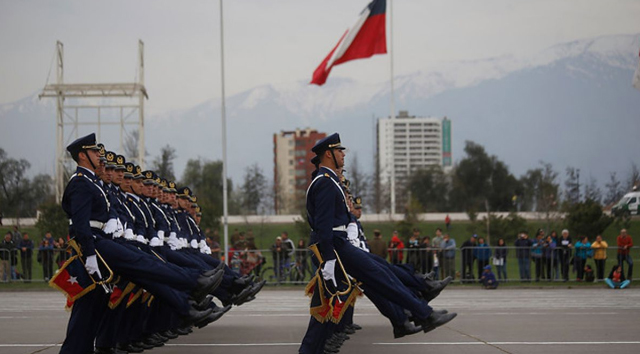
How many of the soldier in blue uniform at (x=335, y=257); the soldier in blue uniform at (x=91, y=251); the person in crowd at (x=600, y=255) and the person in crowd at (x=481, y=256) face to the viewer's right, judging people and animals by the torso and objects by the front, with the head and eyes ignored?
2

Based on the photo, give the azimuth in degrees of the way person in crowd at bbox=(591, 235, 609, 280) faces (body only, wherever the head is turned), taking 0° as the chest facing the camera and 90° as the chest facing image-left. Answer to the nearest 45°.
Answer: approximately 0°

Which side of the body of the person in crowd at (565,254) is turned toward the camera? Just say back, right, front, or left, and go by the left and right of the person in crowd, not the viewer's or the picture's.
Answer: front

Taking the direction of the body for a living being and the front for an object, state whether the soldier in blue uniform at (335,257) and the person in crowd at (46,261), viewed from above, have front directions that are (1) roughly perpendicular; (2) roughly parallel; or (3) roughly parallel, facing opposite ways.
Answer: roughly perpendicular

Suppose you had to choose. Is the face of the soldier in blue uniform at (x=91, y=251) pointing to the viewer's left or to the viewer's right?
to the viewer's right

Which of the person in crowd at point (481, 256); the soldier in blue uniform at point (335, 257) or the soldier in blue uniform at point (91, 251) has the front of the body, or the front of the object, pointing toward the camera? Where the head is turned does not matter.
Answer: the person in crowd

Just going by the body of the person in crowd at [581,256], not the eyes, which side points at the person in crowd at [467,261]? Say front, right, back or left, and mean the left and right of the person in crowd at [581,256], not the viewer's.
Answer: right

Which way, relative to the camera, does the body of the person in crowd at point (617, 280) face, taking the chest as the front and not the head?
toward the camera

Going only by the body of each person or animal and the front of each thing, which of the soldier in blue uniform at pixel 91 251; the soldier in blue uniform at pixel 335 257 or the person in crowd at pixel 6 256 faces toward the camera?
the person in crowd

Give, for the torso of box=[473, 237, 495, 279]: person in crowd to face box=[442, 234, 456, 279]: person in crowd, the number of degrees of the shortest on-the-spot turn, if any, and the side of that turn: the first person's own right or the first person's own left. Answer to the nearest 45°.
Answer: approximately 90° to the first person's own right

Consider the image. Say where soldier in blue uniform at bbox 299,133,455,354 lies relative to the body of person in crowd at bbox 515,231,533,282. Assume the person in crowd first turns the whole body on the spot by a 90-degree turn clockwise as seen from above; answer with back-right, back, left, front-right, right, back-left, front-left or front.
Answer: left

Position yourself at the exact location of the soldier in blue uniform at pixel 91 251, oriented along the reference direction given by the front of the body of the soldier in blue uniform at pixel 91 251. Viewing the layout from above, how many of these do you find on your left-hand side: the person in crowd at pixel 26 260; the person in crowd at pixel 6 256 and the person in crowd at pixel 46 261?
3

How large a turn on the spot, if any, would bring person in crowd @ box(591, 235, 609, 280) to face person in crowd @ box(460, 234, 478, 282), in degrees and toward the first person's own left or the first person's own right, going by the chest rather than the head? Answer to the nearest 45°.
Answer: approximately 90° to the first person's own right

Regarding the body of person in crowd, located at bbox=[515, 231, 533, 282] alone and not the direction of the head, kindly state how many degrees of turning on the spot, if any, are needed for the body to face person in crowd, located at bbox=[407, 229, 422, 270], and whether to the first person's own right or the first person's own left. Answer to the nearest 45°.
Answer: approximately 45° to the first person's own right

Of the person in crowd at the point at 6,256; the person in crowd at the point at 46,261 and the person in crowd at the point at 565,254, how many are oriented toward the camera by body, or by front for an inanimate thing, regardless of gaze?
3

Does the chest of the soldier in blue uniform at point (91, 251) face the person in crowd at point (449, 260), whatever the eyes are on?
no

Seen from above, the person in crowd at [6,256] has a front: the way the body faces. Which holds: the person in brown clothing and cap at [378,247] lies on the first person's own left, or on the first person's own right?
on the first person's own left

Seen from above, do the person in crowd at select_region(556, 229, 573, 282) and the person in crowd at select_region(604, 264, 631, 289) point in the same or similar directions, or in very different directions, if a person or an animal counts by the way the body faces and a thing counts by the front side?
same or similar directions

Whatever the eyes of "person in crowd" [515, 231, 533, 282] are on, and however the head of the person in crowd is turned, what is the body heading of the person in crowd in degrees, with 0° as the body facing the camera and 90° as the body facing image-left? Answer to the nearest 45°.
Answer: approximately 0°

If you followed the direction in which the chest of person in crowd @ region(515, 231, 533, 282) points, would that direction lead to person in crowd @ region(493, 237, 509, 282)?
no
